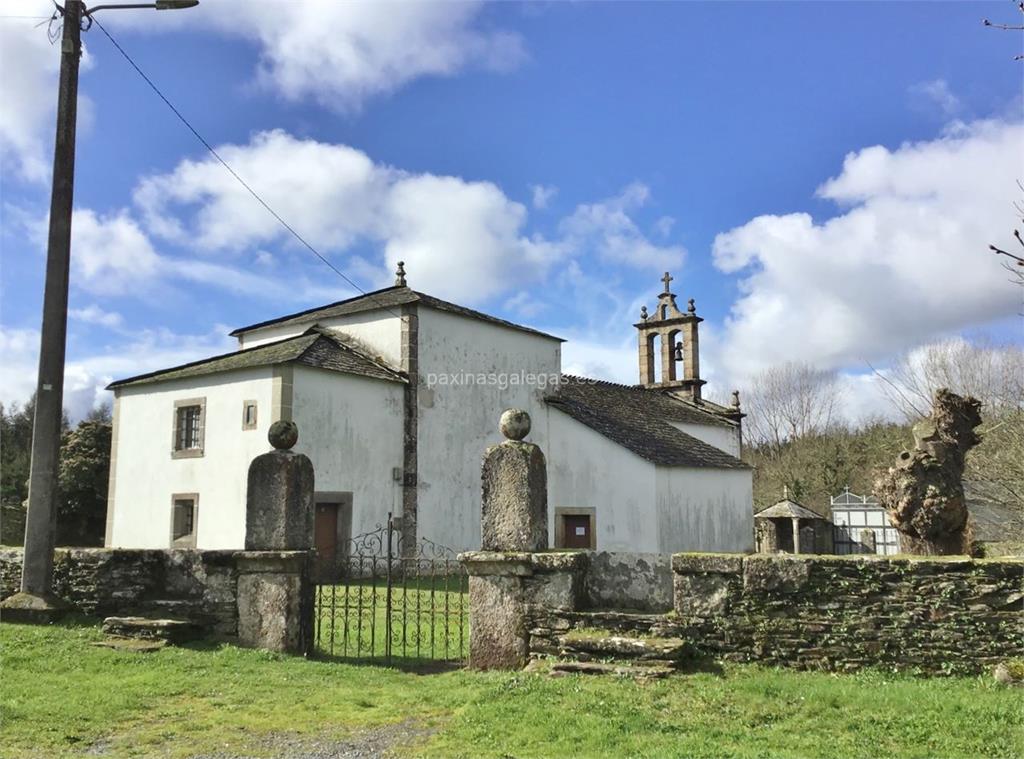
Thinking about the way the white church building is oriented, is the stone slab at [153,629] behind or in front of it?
behind

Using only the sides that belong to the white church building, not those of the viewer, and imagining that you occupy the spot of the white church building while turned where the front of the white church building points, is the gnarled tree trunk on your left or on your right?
on your right

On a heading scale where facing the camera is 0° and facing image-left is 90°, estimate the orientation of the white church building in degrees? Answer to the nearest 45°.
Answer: approximately 225°

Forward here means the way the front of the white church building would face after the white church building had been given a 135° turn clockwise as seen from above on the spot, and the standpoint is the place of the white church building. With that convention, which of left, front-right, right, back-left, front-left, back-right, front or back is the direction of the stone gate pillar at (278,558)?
front

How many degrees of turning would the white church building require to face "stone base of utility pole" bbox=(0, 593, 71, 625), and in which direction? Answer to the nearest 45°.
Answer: approximately 135° to its right

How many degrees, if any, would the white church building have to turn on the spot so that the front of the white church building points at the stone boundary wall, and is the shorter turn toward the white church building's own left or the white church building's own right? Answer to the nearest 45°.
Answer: approximately 135° to the white church building's own right

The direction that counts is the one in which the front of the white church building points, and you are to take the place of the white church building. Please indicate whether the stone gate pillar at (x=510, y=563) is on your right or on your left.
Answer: on your right
